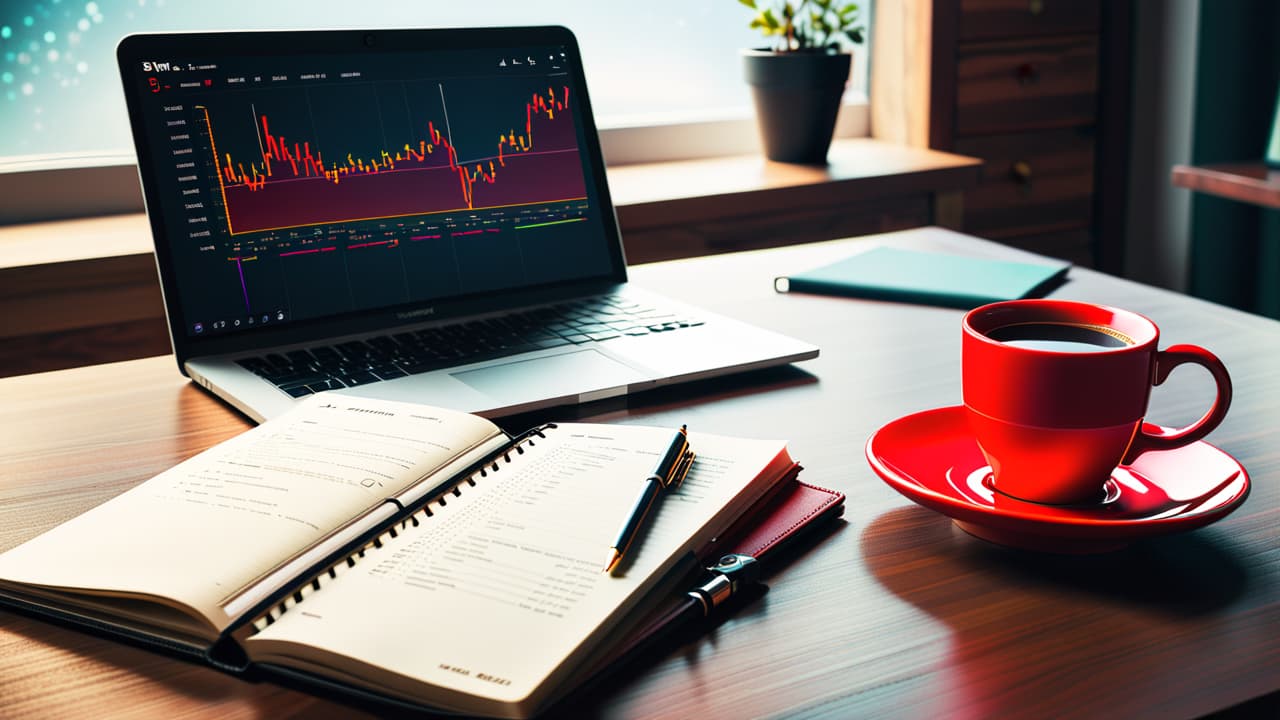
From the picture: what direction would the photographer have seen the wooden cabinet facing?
facing the viewer and to the right of the viewer

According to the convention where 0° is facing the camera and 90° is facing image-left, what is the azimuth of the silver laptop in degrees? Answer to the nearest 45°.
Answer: approximately 315°

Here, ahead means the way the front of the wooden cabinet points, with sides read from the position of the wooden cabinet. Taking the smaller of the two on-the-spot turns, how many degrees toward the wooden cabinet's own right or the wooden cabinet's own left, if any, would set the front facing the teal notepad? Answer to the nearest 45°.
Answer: approximately 45° to the wooden cabinet's own right

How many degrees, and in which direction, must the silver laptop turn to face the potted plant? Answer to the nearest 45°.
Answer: approximately 90° to its left

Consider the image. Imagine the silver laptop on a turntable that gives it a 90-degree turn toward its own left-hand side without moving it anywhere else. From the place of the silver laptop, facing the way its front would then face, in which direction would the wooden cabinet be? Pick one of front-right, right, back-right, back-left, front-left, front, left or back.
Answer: front

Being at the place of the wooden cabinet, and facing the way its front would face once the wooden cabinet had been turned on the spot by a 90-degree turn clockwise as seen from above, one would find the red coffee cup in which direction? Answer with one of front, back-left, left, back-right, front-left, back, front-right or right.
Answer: front-left

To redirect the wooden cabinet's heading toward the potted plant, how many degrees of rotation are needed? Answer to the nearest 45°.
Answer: approximately 90° to its right

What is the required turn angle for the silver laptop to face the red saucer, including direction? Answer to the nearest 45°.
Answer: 0° — it already faces it

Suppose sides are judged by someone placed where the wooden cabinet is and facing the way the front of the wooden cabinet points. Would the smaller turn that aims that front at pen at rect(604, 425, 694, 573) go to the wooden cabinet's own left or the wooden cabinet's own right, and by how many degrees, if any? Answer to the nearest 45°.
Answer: approximately 45° to the wooden cabinet's own right

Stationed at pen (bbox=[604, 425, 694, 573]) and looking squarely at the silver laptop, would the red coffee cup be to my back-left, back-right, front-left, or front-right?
back-right

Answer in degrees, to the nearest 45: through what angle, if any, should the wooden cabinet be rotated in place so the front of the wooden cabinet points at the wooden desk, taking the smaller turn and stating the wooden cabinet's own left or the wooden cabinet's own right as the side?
approximately 45° to the wooden cabinet's own right

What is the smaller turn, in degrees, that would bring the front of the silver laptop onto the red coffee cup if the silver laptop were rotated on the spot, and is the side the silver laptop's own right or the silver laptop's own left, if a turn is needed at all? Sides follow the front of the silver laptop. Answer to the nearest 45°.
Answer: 0° — it already faces it
